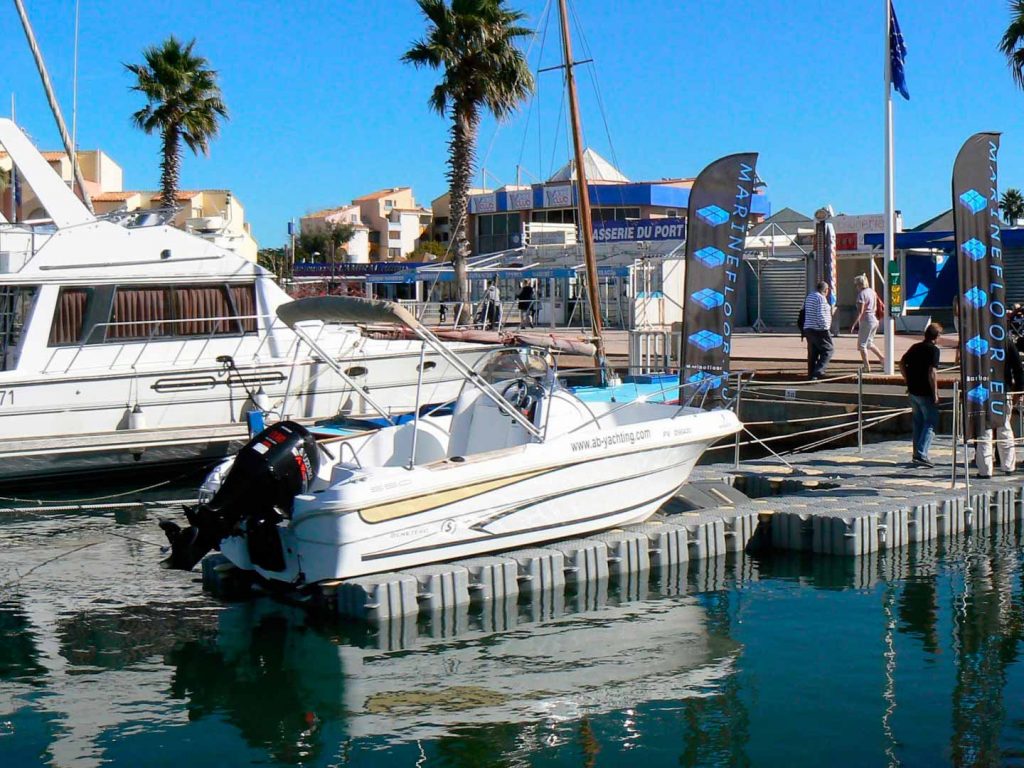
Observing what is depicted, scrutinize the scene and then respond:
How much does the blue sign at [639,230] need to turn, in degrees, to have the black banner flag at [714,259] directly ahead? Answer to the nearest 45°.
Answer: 0° — it already faces it

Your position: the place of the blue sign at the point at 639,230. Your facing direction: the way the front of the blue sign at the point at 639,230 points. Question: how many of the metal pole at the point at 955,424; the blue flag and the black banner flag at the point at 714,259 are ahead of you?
3

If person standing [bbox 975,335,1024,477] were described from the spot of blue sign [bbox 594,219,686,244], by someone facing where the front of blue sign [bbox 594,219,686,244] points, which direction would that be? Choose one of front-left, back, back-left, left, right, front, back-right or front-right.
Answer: front

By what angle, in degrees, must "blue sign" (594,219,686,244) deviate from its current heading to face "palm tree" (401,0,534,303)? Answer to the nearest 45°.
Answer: approximately 45° to its right

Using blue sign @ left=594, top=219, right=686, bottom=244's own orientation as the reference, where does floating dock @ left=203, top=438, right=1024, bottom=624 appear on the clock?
The floating dock is roughly at 12 o'clock from the blue sign.

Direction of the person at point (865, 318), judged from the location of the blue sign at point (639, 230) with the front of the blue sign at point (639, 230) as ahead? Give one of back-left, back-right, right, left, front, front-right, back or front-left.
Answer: front

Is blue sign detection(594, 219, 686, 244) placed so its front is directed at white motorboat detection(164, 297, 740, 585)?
yes

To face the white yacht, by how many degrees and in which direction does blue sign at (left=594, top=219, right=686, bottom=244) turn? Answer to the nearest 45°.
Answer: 0° — it already faces it

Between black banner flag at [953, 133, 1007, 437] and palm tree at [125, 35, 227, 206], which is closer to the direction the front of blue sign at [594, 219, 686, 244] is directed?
the black banner flag

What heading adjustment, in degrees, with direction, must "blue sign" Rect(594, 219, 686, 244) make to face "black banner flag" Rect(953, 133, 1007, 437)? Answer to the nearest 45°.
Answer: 0° — it already faces it

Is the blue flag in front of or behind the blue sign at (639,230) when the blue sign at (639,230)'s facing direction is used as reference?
in front

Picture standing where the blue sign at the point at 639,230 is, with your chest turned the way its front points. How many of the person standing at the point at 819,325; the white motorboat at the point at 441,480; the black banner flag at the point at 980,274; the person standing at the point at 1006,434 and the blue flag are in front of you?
5

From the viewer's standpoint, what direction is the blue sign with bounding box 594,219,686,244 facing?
toward the camera
